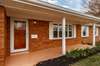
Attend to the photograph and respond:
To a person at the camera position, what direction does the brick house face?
facing the viewer and to the right of the viewer
